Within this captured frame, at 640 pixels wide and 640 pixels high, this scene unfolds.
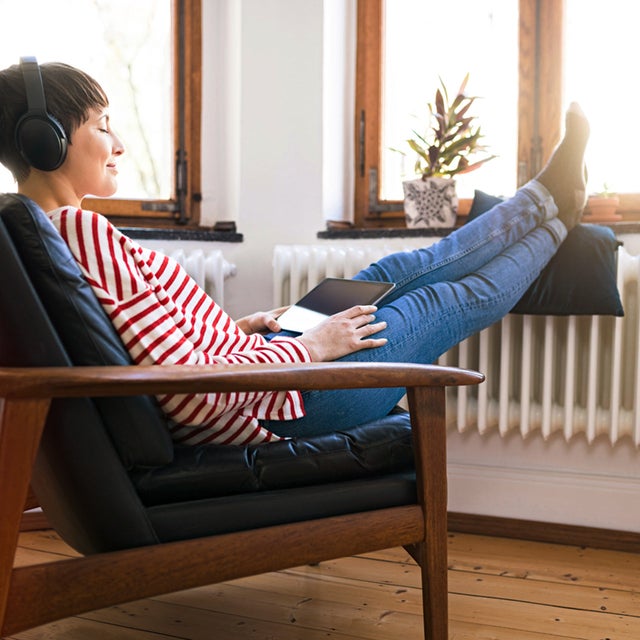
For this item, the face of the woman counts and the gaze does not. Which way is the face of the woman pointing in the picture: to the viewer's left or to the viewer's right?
to the viewer's right

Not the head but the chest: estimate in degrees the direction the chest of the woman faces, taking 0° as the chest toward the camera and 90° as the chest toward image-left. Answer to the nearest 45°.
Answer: approximately 270°

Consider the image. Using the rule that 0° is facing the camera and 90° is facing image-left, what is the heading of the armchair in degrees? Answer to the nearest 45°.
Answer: approximately 270°

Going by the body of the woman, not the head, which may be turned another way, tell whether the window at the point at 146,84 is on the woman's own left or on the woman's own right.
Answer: on the woman's own left

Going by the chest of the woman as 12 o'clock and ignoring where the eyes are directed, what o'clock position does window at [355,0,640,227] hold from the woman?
The window is roughly at 10 o'clock from the woman.

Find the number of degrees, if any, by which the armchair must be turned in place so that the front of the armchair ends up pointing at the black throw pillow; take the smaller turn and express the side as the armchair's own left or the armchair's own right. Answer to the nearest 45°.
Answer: approximately 45° to the armchair's own left

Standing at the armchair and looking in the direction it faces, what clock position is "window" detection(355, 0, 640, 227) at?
The window is roughly at 10 o'clock from the armchair.

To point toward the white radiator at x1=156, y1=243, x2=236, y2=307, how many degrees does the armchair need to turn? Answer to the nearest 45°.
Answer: approximately 90° to its left

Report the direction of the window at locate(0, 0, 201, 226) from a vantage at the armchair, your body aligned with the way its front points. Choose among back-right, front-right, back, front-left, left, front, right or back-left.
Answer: left
